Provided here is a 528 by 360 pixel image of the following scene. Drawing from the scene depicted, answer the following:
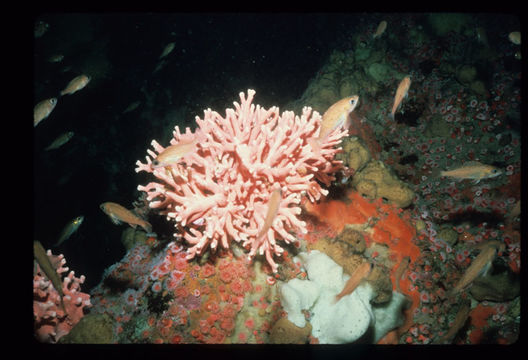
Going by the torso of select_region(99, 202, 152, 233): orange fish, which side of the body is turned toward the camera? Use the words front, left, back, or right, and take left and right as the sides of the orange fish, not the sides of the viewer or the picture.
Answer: left

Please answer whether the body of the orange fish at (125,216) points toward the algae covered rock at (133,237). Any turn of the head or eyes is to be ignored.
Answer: no

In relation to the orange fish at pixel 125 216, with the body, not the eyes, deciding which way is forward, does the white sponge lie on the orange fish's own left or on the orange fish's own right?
on the orange fish's own left

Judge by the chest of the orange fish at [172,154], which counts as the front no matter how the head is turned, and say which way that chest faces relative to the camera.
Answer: to the viewer's left

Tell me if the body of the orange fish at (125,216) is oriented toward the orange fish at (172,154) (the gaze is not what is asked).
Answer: no
